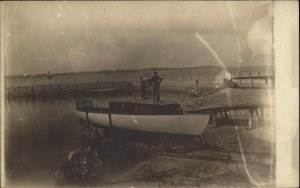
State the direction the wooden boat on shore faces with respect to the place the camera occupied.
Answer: facing to the right of the viewer

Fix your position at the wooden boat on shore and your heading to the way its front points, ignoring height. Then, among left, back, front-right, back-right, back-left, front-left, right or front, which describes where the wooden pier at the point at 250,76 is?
front
